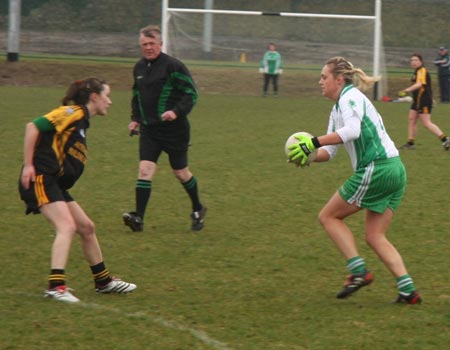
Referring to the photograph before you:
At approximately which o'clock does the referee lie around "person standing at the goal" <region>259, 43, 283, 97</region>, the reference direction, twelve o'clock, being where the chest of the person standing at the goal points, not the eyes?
The referee is roughly at 12 o'clock from the person standing at the goal.

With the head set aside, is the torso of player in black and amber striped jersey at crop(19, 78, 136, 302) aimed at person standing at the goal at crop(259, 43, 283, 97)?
no

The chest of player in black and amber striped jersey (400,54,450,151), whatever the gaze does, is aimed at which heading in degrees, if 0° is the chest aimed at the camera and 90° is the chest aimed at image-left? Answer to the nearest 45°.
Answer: approximately 90°

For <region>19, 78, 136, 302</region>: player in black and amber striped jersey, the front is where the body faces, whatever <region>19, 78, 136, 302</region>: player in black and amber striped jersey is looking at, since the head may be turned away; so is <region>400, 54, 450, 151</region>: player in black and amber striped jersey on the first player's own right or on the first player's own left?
on the first player's own left

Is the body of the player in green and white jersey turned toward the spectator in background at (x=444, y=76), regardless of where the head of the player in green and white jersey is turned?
no

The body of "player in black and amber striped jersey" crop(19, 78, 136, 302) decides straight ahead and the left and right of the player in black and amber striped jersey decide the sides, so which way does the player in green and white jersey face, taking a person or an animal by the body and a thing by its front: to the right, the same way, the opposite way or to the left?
the opposite way

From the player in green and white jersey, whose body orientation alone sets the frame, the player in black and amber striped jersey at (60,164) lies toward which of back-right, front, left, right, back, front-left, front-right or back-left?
front

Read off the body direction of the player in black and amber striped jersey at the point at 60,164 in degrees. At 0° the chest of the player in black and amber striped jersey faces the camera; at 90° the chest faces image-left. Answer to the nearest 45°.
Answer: approximately 270°

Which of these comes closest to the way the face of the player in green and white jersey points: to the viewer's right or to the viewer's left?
to the viewer's left

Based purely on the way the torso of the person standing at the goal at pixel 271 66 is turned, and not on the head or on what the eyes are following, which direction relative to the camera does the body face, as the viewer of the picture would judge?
toward the camera

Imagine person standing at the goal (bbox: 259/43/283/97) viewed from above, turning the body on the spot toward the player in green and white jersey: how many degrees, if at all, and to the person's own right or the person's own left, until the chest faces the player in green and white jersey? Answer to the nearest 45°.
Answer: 0° — they already face them

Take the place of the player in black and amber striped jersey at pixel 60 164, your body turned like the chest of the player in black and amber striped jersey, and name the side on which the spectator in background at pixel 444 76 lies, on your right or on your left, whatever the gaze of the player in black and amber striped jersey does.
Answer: on your left

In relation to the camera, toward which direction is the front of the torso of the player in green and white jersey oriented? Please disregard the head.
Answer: to the viewer's left

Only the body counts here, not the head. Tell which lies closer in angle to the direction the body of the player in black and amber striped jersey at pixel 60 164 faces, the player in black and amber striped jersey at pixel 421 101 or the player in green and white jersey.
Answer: the player in green and white jersey

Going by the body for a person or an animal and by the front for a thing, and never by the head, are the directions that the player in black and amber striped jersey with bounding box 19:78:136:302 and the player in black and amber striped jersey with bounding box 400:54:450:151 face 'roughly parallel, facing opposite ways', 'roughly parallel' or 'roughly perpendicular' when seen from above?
roughly parallel, facing opposite ways

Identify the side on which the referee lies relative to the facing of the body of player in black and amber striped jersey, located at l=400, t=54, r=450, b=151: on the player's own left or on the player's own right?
on the player's own left

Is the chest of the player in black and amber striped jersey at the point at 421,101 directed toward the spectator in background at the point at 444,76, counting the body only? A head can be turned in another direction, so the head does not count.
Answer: no

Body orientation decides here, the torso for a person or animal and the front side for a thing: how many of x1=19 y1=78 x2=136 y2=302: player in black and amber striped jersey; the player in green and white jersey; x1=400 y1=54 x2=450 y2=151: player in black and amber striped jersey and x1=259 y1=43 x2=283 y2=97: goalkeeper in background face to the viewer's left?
2

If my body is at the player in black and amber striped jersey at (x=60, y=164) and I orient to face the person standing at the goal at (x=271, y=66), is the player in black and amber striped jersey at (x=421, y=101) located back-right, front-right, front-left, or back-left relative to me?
front-right

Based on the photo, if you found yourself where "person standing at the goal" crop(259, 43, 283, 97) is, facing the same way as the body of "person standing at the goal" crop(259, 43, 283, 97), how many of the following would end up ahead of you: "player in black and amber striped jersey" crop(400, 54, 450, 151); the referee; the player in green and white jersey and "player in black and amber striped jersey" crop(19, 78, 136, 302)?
4
